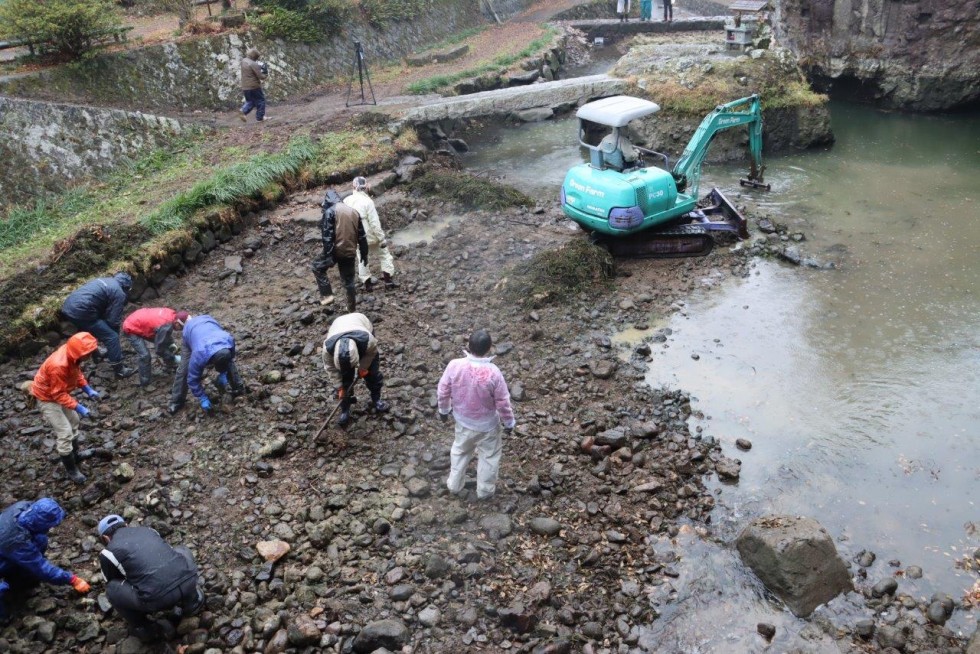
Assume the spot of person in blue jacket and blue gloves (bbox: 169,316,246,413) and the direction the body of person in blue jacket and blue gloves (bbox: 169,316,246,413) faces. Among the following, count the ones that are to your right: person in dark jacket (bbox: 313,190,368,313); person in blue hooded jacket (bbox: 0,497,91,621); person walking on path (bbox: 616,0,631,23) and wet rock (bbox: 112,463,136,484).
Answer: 2

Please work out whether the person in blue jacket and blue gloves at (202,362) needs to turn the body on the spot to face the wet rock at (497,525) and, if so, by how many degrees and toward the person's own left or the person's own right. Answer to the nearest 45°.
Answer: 0° — they already face it

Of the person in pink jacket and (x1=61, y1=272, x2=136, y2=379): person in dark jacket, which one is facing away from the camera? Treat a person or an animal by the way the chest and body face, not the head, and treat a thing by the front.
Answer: the person in pink jacket

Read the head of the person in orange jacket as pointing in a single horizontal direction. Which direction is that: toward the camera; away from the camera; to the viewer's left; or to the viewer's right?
to the viewer's right

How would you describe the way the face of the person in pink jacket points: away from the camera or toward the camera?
away from the camera

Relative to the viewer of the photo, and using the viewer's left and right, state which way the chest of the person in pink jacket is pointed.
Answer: facing away from the viewer

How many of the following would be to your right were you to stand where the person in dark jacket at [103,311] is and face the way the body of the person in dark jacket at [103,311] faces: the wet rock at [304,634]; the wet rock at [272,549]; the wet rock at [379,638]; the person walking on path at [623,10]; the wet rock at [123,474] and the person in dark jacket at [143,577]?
5

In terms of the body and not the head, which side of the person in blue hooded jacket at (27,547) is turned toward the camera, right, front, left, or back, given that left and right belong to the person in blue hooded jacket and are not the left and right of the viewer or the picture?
right

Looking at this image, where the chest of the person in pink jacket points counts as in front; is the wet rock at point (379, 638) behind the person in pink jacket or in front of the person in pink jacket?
behind

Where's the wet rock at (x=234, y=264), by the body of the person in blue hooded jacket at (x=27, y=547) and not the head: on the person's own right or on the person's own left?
on the person's own left

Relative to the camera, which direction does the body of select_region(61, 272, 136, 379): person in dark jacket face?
to the viewer's right
